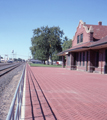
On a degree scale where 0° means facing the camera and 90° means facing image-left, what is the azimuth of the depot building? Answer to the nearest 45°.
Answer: approximately 45°
